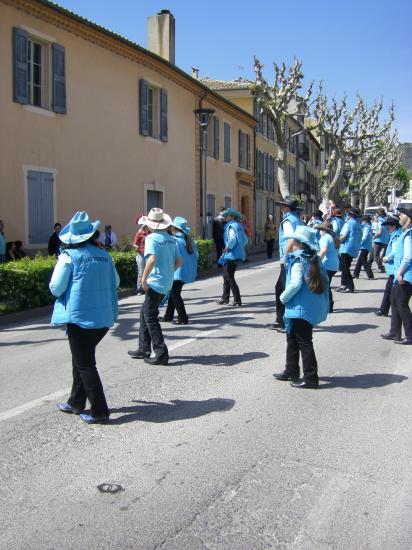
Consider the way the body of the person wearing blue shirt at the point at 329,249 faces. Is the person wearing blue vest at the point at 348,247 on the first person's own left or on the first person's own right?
on the first person's own right

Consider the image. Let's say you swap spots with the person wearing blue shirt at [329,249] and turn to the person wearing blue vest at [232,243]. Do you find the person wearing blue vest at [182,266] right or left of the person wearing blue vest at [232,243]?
left

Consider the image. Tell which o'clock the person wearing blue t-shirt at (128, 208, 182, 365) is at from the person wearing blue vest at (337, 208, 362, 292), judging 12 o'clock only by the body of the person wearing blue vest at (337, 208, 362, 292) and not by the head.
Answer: the person wearing blue t-shirt at (128, 208, 182, 365) is roughly at 8 o'clock from the person wearing blue vest at (337, 208, 362, 292).

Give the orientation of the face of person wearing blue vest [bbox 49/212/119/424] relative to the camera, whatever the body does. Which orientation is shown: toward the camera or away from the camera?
away from the camera

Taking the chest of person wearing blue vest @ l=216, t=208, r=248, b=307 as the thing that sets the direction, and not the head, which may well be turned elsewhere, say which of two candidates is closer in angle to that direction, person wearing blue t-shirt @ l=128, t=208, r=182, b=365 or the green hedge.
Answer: the green hedge
